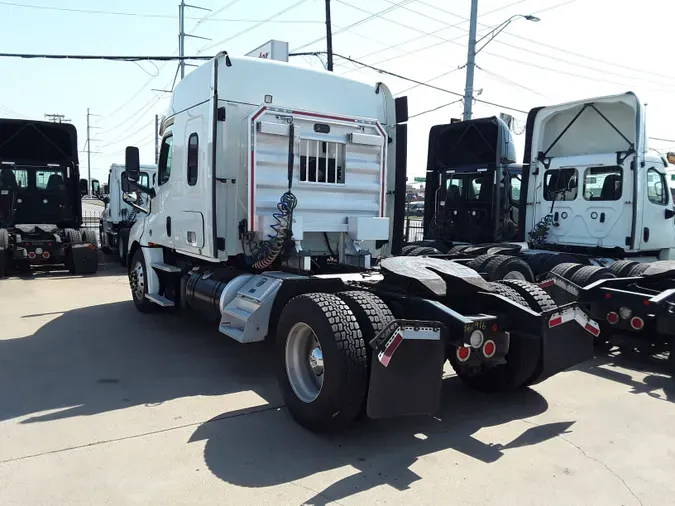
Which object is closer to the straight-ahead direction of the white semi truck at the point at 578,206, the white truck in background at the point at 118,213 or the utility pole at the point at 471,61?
the utility pole

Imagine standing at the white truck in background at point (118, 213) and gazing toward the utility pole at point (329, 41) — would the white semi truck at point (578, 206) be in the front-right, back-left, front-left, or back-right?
front-right

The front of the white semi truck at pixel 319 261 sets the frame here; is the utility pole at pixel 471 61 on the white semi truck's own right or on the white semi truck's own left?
on the white semi truck's own right

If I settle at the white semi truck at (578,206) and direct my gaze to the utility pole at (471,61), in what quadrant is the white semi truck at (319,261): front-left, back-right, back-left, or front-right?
back-left

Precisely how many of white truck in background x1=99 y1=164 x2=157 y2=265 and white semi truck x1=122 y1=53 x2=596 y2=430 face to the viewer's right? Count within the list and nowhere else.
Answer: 0

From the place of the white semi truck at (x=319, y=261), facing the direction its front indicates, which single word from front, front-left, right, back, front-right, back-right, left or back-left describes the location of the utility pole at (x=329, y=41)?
front-right

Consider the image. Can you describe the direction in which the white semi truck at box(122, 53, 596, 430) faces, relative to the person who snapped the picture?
facing away from the viewer and to the left of the viewer

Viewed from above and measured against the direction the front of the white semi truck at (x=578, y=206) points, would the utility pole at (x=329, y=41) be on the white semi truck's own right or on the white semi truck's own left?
on the white semi truck's own left

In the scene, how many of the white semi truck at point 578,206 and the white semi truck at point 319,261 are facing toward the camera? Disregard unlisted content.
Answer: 0

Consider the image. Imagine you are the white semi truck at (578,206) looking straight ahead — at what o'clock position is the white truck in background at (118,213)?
The white truck in background is roughly at 8 o'clock from the white semi truck.

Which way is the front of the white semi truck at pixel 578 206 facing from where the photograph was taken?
facing away from the viewer and to the right of the viewer

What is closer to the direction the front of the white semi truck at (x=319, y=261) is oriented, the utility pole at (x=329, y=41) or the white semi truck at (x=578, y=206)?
the utility pole
